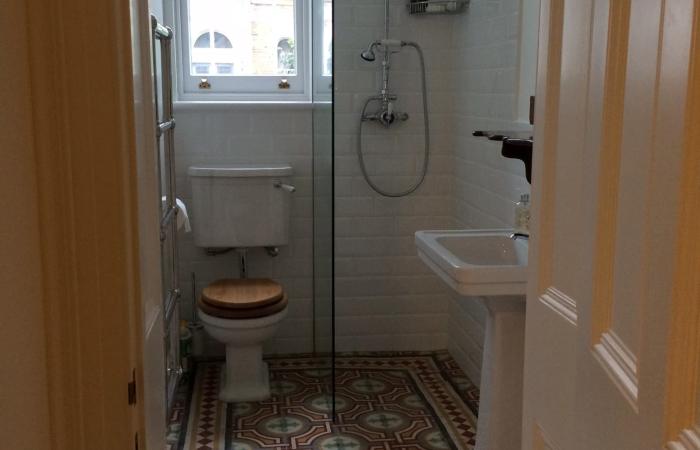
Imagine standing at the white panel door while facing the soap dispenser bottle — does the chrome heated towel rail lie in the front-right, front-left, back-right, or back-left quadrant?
front-left

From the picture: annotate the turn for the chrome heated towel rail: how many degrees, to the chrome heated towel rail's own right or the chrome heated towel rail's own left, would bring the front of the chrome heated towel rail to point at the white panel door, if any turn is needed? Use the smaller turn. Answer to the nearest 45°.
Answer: approximately 90° to the chrome heated towel rail's own right

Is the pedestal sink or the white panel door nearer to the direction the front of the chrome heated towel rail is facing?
the pedestal sink

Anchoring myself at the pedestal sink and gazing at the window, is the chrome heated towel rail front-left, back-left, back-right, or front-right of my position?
front-left

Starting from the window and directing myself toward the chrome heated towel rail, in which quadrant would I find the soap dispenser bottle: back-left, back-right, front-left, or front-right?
front-left

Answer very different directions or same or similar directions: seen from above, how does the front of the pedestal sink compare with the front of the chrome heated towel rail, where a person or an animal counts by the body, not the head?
very different directions

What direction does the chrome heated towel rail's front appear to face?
to the viewer's right

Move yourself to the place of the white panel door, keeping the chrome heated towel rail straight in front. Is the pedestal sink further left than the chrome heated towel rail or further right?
right

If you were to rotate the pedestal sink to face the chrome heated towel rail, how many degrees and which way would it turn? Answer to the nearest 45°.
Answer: approximately 45° to its right

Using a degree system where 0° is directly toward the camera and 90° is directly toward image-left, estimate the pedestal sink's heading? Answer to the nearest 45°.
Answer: approximately 90°

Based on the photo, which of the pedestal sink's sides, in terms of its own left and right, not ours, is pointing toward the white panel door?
left

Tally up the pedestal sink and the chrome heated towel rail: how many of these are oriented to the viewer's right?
1

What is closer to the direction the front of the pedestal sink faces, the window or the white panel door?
the window

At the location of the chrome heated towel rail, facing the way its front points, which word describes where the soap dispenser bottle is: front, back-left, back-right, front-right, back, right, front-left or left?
front-right

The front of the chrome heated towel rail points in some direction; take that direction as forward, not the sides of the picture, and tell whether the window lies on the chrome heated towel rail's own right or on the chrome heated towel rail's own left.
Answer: on the chrome heated towel rail's own left
